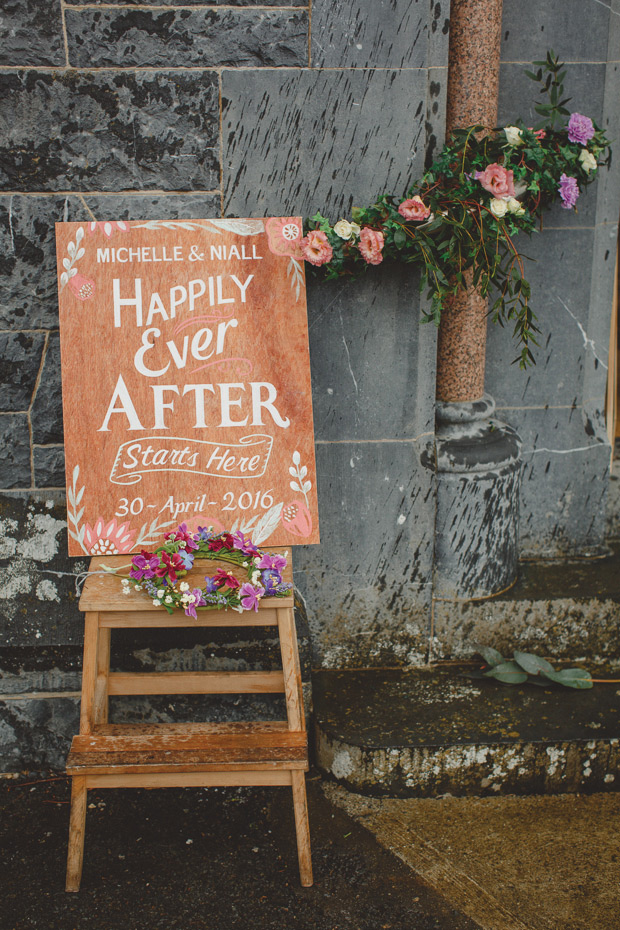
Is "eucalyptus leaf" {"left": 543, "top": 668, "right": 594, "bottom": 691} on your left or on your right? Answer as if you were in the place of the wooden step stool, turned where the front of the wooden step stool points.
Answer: on your left

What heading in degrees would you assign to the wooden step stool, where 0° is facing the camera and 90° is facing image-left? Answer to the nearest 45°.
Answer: approximately 0°

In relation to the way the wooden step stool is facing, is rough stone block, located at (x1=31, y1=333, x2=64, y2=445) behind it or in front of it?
behind

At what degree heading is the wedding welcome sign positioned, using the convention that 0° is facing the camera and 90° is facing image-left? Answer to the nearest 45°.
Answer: approximately 0°
